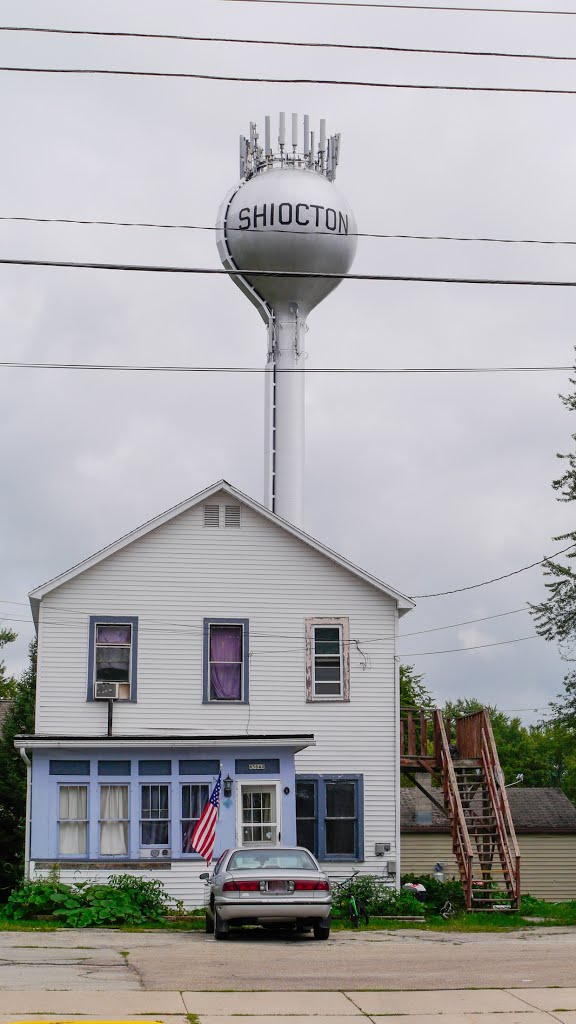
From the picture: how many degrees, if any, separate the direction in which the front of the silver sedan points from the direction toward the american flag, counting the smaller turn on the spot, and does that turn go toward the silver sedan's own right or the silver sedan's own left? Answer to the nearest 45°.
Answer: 0° — it already faces it

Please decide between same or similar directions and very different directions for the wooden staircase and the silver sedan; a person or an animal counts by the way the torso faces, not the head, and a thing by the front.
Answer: very different directions

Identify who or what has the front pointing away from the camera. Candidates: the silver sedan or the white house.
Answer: the silver sedan

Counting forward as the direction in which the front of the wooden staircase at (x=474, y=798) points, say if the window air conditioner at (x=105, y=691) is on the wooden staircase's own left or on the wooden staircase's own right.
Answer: on the wooden staircase's own right

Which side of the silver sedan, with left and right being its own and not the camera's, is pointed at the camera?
back

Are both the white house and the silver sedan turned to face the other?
yes
